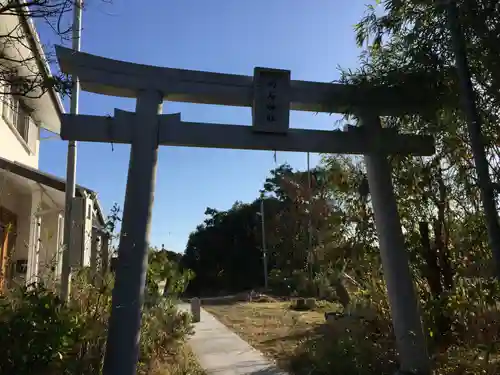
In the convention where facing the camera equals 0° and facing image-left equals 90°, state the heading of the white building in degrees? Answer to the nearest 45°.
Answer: approximately 315°

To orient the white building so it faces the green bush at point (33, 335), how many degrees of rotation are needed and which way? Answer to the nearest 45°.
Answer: approximately 45° to its right

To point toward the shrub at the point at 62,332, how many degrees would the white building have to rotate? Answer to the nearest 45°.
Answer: approximately 45° to its right

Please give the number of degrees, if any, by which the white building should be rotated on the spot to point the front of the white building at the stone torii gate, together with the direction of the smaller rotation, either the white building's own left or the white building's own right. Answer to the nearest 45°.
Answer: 0° — it already faces it
